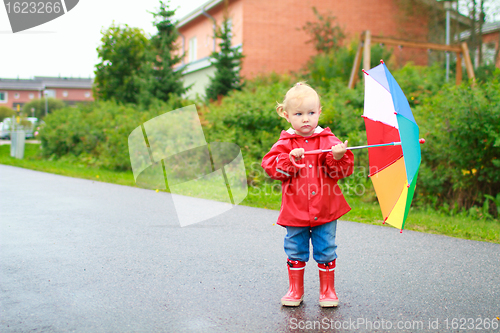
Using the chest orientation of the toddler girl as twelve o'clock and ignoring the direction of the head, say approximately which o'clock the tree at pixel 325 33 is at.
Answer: The tree is roughly at 6 o'clock from the toddler girl.

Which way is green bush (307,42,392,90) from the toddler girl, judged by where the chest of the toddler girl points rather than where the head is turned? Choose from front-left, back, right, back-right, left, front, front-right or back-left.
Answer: back

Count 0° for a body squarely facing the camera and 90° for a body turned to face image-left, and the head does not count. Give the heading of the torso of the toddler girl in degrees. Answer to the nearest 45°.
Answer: approximately 0°

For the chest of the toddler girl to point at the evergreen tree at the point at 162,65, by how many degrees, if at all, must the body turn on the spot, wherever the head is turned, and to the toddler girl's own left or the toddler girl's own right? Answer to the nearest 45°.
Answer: approximately 180°

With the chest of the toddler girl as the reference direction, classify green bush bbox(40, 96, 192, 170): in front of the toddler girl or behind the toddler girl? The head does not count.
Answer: behind

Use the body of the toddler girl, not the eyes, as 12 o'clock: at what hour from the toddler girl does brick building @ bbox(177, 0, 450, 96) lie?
The brick building is roughly at 6 o'clock from the toddler girl.

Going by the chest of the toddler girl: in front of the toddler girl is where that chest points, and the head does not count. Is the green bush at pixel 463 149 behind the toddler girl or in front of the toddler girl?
behind

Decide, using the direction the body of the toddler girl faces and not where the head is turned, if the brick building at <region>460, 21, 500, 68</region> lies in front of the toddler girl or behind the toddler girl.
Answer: behind

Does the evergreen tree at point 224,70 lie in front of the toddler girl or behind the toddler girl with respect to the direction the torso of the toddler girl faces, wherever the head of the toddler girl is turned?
behind

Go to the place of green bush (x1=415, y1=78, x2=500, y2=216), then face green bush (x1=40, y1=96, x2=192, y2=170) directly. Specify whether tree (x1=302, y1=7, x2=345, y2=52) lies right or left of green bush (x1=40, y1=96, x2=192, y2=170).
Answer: right
